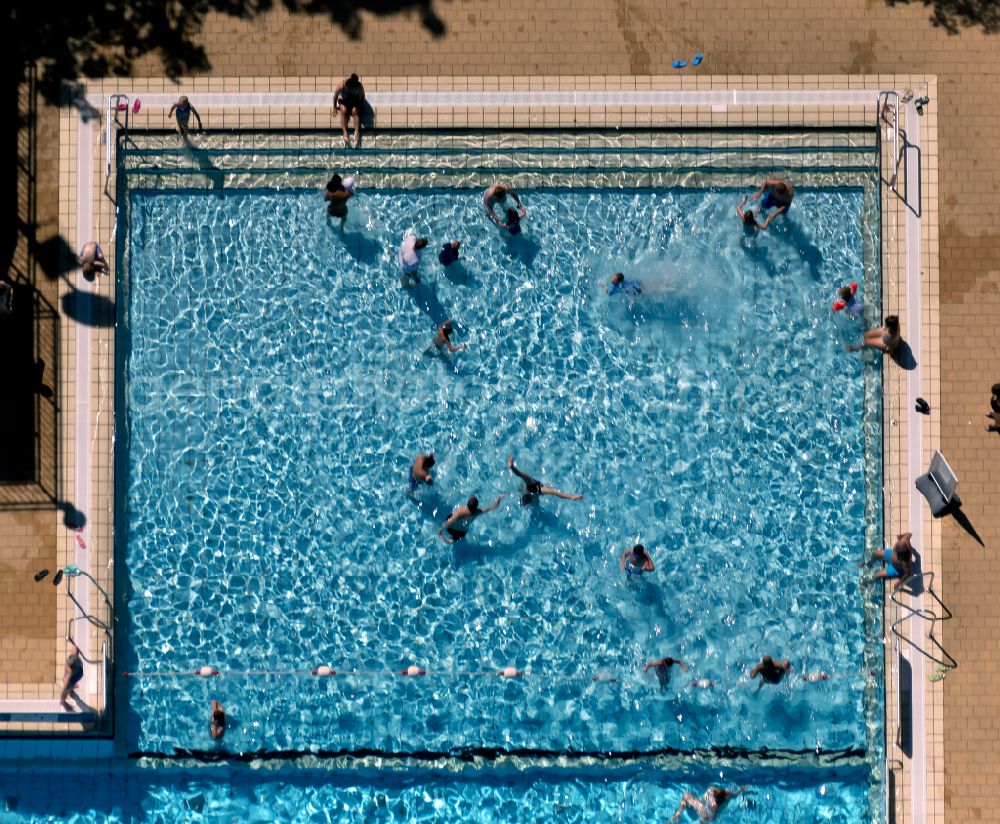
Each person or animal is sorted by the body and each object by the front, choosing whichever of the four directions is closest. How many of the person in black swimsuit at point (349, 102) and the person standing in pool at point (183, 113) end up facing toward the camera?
2

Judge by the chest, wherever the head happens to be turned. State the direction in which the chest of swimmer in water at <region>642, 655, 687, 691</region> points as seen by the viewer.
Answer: away from the camera

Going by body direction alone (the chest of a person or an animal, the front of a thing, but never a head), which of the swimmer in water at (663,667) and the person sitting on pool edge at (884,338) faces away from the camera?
the swimmer in water

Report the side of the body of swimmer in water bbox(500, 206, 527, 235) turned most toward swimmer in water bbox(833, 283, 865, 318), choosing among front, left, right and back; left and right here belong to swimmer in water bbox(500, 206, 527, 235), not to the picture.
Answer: right

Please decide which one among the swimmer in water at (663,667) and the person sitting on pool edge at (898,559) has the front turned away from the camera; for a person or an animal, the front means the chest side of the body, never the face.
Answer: the swimmer in water
